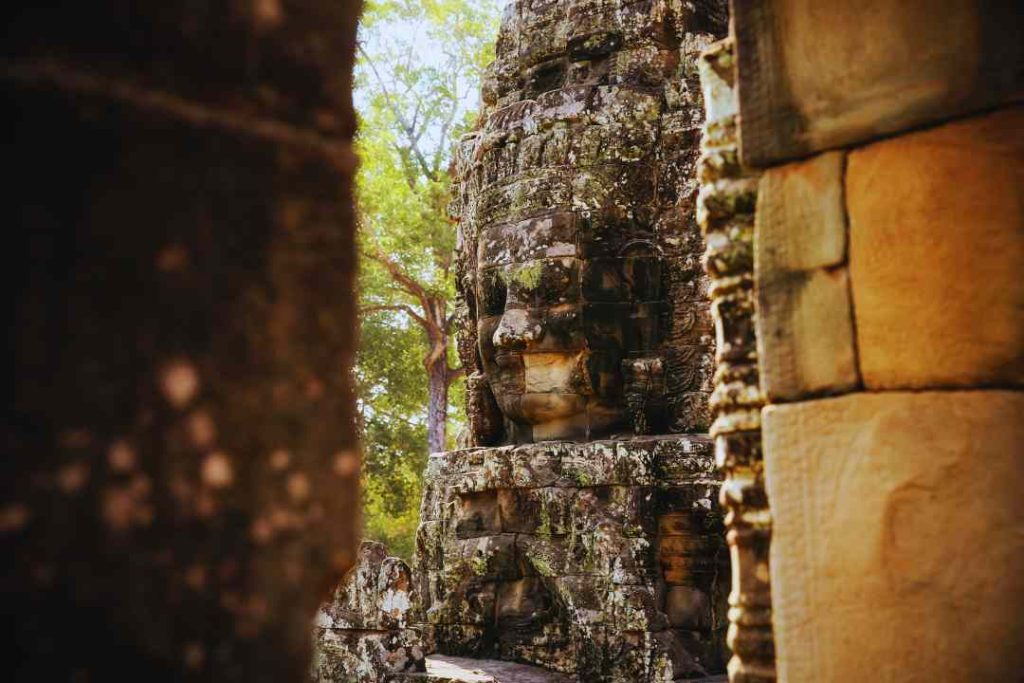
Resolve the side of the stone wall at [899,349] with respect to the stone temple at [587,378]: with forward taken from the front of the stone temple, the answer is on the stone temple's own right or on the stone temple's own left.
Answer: on the stone temple's own left

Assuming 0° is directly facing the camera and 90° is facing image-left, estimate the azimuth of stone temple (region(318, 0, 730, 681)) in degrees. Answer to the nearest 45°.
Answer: approximately 45°

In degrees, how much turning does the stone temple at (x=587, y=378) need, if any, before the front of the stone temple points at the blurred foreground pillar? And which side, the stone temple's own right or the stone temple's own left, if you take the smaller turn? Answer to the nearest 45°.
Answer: approximately 45° to the stone temple's own left

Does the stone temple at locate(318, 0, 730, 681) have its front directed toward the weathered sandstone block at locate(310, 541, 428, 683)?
yes

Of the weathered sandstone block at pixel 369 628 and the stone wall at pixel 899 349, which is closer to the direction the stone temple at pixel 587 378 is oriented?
the weathered sandstone block

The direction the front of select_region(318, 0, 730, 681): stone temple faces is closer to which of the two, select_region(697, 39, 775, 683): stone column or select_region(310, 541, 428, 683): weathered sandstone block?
the weathered sandstone block

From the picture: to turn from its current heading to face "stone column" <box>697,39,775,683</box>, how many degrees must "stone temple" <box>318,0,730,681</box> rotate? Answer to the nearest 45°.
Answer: approximately 45° to its left
